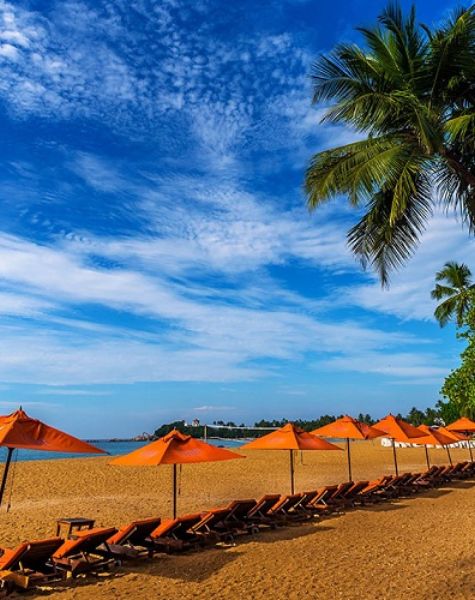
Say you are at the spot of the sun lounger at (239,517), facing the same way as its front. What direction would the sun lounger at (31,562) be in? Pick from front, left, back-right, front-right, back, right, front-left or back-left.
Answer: left

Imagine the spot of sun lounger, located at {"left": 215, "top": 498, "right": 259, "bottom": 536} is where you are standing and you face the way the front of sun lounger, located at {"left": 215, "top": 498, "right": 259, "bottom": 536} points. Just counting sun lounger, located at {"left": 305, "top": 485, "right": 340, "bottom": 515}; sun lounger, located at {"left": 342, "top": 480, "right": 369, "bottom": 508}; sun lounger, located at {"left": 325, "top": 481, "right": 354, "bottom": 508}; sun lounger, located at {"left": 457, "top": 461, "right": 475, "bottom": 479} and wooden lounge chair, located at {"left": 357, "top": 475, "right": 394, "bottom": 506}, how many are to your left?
0

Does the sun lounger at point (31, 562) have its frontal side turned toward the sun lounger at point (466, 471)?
no

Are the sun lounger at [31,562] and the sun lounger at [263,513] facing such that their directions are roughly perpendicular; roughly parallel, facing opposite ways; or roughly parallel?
roughly parallel

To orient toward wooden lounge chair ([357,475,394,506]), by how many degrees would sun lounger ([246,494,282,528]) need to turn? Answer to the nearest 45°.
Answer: approximately 90° to its right

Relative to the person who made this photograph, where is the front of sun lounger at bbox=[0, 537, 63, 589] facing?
facing away from the viewer and to the left of the viewer

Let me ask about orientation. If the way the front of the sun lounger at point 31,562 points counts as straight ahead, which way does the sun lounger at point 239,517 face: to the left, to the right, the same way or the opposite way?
the same way

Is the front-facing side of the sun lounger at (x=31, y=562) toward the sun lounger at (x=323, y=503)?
no

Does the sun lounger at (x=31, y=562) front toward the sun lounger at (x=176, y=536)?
no

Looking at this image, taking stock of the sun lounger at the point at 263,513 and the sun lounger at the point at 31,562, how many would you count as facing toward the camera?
0

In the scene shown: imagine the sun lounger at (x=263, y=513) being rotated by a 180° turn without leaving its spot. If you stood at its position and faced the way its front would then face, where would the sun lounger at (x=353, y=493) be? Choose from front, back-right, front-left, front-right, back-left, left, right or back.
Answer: left

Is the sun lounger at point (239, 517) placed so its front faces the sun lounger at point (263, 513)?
no
